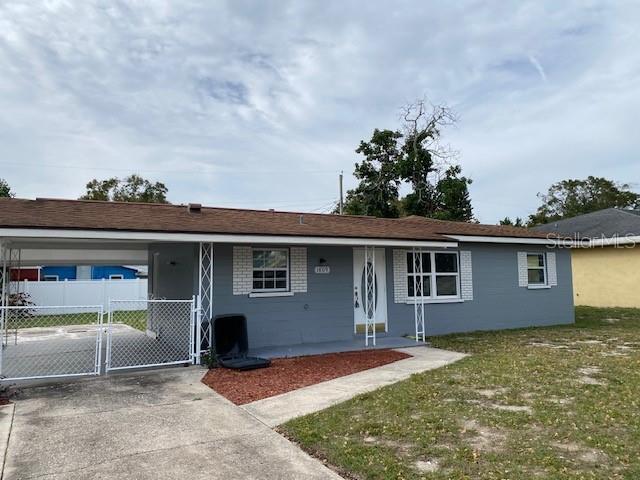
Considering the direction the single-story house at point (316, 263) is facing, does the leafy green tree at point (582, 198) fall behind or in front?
behind

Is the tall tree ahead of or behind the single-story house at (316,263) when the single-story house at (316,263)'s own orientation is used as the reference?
behind

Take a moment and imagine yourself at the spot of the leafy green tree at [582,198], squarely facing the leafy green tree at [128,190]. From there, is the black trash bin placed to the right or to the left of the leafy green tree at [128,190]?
left

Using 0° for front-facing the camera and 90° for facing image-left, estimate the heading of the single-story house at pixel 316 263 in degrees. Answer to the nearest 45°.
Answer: approximately 0°

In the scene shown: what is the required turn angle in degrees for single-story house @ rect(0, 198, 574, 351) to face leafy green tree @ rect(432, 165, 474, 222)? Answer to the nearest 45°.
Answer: approximately 135° to its left

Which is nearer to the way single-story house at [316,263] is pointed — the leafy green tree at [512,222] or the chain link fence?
the chain link fence

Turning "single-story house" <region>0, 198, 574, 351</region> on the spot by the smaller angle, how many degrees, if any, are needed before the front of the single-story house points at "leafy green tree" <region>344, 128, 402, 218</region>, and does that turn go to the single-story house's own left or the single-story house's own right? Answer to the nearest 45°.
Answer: approximately 180°

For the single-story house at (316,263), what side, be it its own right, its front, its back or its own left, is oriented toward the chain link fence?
right

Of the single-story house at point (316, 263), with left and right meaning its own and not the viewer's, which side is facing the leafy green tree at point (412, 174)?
back

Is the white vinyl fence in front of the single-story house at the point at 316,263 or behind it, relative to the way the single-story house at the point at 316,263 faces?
behind

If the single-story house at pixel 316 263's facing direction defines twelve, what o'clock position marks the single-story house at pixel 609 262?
the single-story house at pixel 609 262 is roughly at 8 o'clock from the single-story house at pixel 316 263.

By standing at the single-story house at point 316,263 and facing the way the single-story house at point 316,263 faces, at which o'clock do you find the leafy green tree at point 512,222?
The leafy green tree is roughly at 7 o'clock from the single-story house.
